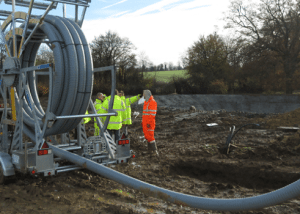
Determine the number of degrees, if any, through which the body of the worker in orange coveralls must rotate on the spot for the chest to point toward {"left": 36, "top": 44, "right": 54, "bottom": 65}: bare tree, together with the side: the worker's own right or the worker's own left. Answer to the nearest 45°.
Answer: approximately 45° to the worker's own right

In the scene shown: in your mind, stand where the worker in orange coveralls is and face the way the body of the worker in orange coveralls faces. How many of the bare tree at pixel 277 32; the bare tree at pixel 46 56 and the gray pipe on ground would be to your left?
1

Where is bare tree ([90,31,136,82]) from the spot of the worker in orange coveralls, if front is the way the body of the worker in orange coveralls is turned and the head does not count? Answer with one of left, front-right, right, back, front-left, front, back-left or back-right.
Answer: right

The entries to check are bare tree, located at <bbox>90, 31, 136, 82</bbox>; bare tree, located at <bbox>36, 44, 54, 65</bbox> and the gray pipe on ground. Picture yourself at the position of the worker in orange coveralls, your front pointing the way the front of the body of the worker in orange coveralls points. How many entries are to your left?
1

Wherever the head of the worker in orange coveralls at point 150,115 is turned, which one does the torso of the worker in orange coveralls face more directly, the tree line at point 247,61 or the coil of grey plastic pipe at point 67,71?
the coil of grey plastic pipe

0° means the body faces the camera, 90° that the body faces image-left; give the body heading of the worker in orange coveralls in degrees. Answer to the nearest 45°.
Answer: approximately 90°

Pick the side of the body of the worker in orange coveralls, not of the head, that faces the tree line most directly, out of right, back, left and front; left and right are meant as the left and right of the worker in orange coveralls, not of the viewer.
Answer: right

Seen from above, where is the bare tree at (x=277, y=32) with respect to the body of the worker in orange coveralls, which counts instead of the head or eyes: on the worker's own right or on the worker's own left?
on the worker's own right

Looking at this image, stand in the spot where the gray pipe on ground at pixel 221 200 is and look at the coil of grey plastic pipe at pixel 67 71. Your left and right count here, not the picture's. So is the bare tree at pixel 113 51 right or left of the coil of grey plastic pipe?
right

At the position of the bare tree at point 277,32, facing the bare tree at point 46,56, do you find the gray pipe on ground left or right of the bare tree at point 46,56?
left

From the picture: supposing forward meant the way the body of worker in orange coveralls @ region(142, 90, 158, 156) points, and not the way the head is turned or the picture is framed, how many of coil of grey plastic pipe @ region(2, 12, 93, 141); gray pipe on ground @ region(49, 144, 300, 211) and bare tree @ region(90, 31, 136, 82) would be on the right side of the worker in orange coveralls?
1
